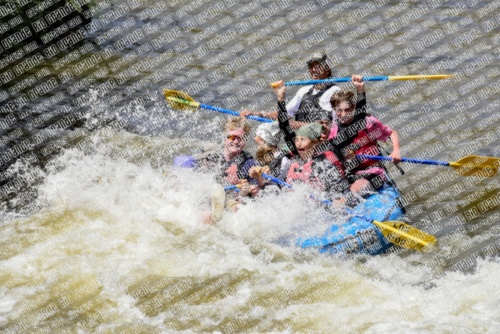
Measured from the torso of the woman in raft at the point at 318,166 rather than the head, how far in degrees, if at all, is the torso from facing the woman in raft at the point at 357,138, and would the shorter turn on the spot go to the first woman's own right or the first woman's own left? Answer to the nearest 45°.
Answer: approximately 180°

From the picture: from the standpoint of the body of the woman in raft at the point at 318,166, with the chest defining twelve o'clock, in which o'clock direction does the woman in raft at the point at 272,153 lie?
the woman in raft at the point at 272,153 is roughly at 3 o'clock from the woman in raft at the point at 318,166.

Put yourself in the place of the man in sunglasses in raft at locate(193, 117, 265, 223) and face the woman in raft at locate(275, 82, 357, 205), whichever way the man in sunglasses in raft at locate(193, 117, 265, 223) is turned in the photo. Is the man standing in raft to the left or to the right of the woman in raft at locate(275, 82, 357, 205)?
left

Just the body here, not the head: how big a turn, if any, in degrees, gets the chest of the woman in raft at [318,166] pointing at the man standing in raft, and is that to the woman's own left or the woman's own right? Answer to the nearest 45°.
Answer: approximately 135° to the woman's own right

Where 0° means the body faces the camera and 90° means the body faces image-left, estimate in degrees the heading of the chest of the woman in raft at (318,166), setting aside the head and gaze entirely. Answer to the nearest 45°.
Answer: approximately 45°

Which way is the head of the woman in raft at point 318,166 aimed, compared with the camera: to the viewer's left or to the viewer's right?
to the viewer's left

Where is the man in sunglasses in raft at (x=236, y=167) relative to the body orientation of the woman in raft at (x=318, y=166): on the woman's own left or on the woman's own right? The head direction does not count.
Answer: on the woman's own right
